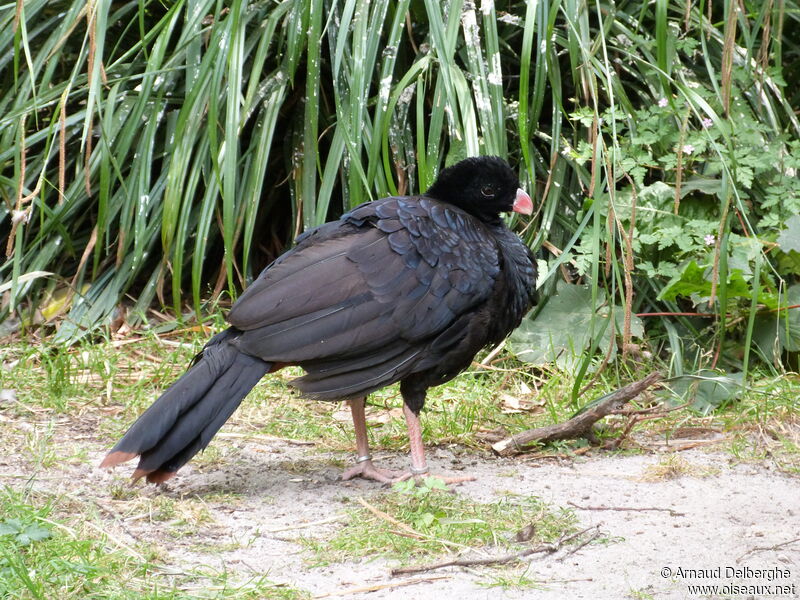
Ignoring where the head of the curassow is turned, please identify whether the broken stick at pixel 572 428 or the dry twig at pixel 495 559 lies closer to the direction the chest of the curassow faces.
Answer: the broken stick

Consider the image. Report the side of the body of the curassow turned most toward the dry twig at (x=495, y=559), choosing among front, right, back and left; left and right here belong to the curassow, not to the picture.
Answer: right

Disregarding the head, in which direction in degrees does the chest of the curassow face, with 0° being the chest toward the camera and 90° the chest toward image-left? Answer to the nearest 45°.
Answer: approximately 270°
